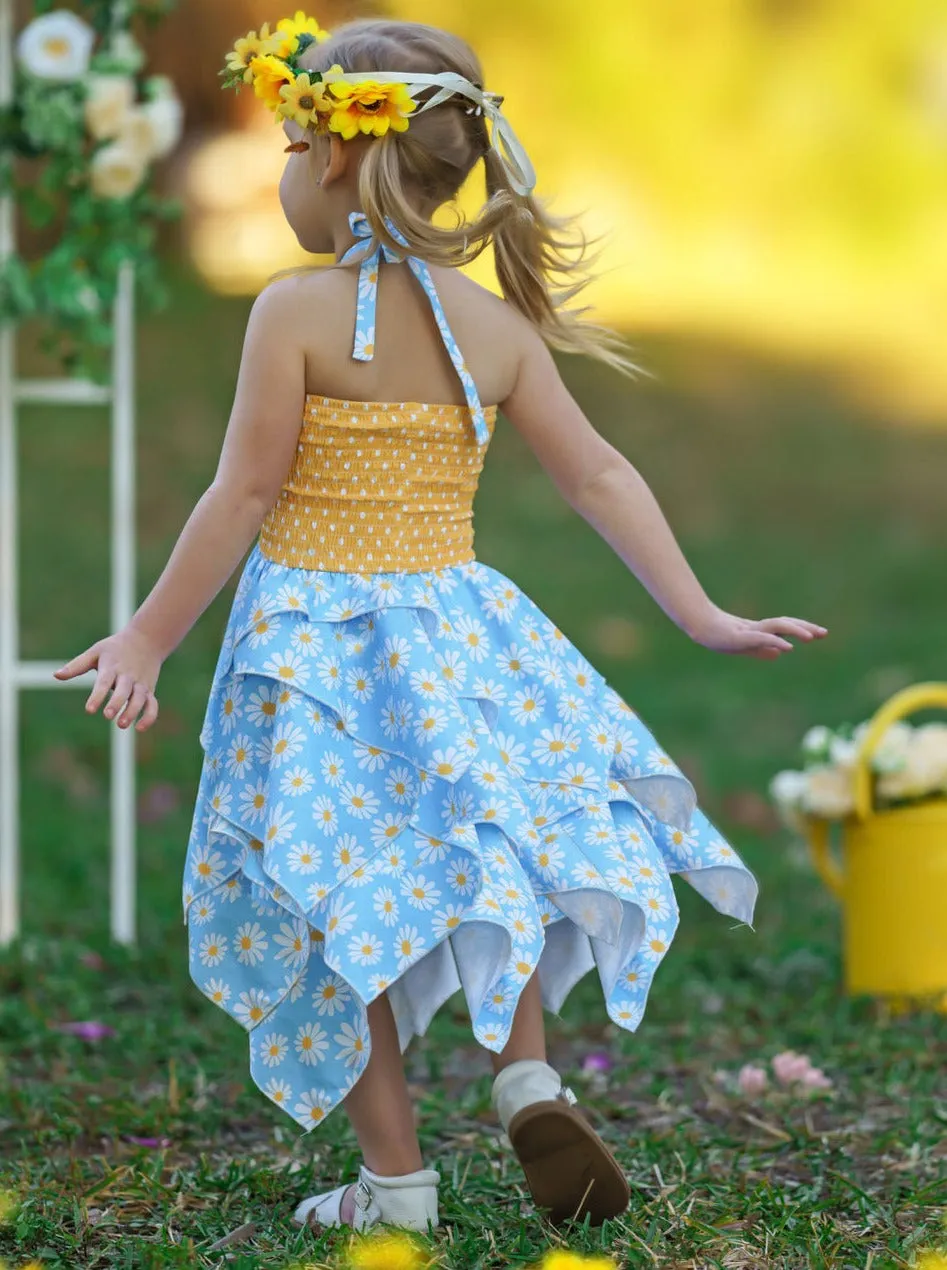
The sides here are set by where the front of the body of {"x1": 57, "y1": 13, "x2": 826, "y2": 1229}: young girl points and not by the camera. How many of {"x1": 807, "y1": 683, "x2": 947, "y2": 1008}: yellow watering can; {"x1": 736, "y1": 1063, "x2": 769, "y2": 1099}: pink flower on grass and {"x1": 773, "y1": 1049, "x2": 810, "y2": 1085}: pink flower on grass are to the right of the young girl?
3

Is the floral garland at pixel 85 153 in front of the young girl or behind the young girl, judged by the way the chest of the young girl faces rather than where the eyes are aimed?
in front

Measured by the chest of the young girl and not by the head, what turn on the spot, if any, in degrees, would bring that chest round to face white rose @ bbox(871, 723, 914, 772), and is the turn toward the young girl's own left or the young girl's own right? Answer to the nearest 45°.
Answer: approximately 90° to the young girl's own right

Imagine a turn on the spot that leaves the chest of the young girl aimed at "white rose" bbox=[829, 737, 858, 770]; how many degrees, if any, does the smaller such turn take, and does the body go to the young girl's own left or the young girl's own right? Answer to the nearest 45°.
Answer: approximately 90° to the young girl's own right

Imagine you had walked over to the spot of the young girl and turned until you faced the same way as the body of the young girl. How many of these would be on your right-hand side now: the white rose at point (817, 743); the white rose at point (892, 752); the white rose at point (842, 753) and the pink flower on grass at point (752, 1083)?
4

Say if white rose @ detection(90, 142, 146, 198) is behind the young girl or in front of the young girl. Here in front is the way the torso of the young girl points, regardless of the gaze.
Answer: in front

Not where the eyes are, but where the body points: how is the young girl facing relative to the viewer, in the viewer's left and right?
facing away from the viewer and to the left of the viewer

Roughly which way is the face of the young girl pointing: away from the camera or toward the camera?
away from the camera
